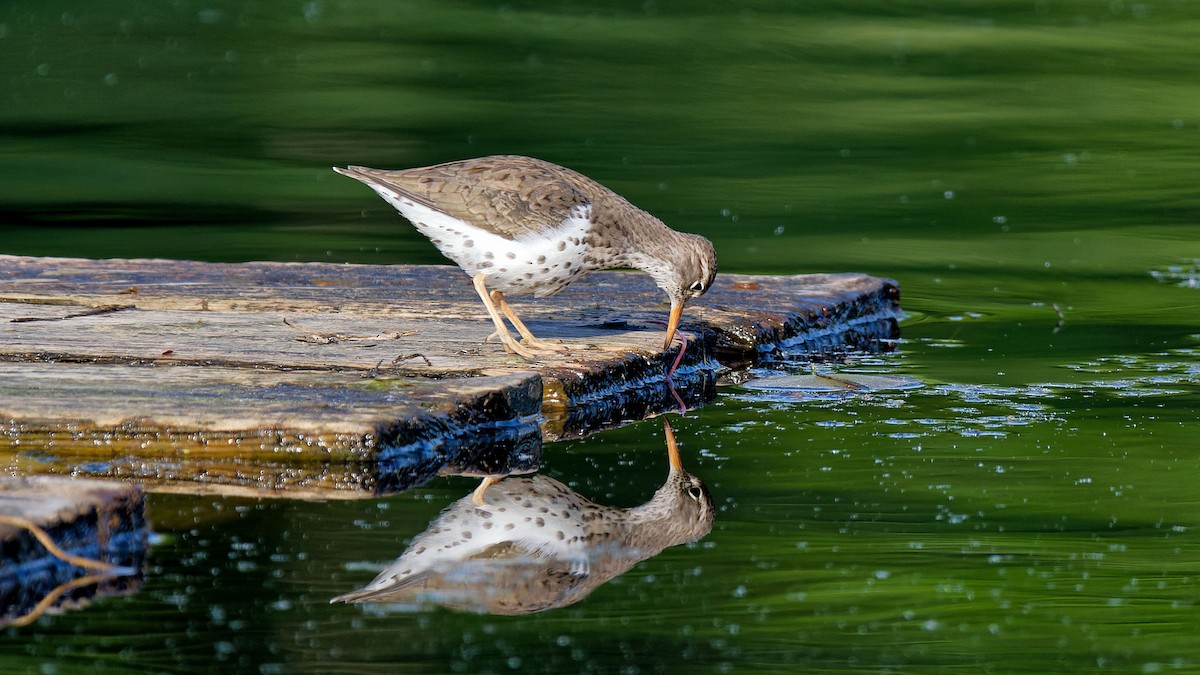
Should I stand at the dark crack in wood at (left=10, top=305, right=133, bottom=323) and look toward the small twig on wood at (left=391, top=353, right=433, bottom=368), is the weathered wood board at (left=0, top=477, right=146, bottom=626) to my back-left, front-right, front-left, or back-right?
front-right

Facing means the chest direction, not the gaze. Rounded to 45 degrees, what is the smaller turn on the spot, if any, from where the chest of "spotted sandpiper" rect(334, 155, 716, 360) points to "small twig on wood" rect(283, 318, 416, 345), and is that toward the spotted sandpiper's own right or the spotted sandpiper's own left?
approximately 180°

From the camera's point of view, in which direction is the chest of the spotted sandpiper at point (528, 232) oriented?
to the viewer's right

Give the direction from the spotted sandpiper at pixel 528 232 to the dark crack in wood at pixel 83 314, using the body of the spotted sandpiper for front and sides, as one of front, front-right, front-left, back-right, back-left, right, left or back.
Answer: back

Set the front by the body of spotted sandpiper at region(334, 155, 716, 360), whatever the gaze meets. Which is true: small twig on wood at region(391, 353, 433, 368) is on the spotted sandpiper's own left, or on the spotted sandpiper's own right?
on the spotted sandpiper's own right

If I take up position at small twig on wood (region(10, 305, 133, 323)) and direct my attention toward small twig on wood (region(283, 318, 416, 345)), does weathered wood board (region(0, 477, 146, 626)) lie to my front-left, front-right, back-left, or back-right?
front-right
